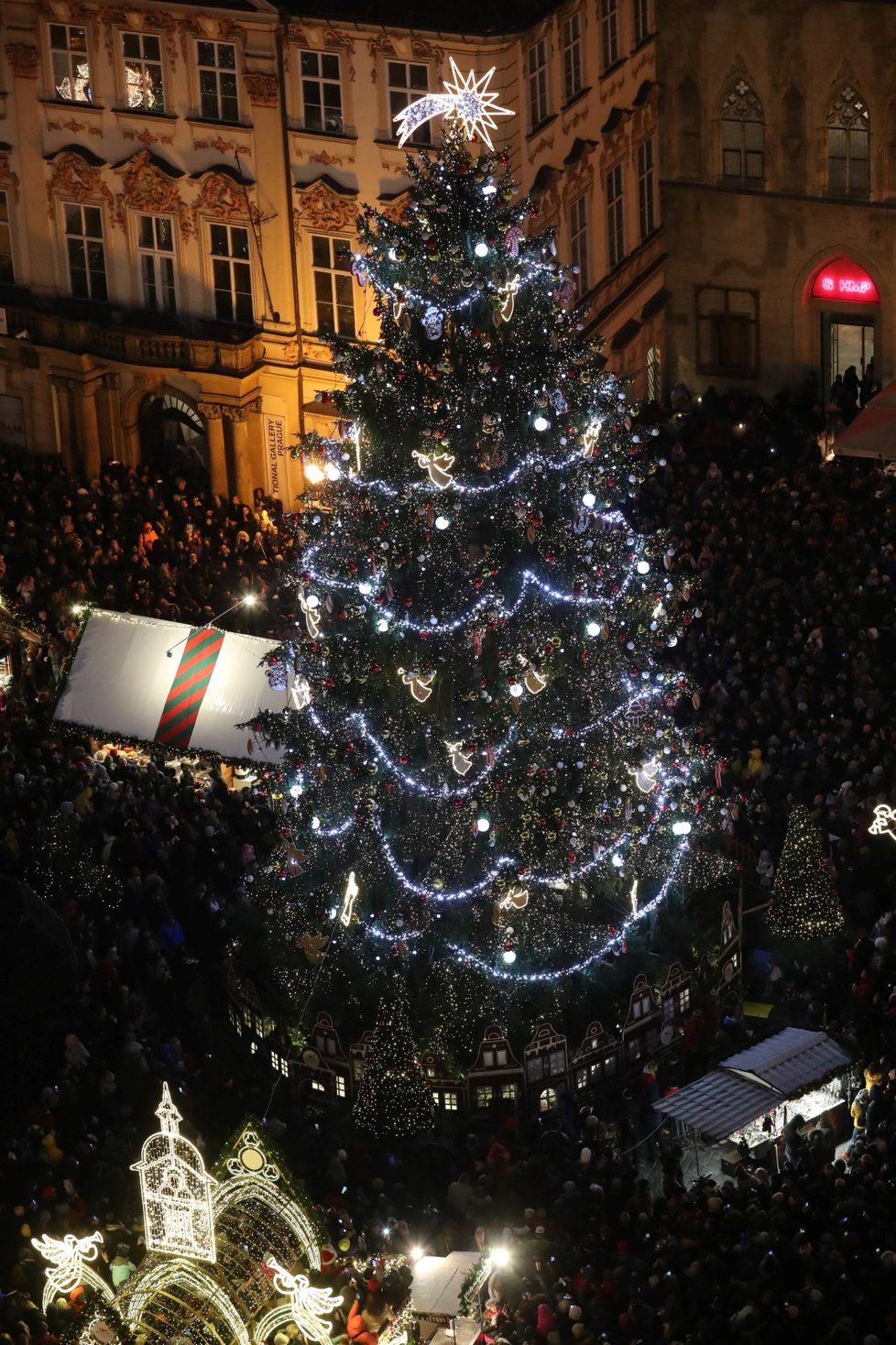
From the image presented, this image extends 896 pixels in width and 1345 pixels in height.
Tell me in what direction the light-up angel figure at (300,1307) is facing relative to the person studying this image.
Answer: facing to the left of the viewer

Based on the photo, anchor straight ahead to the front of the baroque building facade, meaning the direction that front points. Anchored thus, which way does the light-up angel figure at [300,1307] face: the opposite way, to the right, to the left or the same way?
to the right

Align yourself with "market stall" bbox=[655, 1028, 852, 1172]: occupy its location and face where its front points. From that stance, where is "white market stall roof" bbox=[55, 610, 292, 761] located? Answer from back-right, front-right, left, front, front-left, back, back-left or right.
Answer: back

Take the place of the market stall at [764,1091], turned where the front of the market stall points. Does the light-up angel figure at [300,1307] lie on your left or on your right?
on your right

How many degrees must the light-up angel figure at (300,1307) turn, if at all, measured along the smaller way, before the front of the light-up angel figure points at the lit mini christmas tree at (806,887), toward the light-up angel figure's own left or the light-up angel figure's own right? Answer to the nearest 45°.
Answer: approximately 135° to the light-up angel figure's own right

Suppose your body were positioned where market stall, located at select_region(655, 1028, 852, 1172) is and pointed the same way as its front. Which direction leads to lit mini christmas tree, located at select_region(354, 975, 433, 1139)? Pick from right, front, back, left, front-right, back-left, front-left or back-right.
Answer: back-right

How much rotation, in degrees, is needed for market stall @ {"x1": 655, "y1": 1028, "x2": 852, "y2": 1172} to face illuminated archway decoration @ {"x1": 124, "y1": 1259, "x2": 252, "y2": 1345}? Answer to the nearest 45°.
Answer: approximately 90° to its right

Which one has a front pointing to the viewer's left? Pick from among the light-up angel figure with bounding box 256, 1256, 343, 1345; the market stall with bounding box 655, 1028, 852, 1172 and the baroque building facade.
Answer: the light-up angel figure
